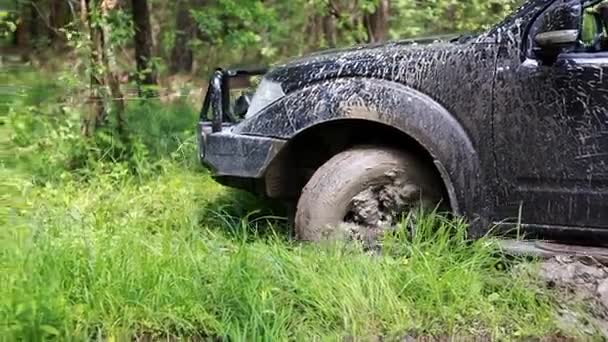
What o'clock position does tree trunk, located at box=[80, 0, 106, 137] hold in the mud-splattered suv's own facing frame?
The tree trunk is roughly at 1 o'clock from the mud-splattered suv.

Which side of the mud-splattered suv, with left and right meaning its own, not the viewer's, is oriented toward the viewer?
left

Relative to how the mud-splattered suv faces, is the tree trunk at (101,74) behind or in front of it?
in front
